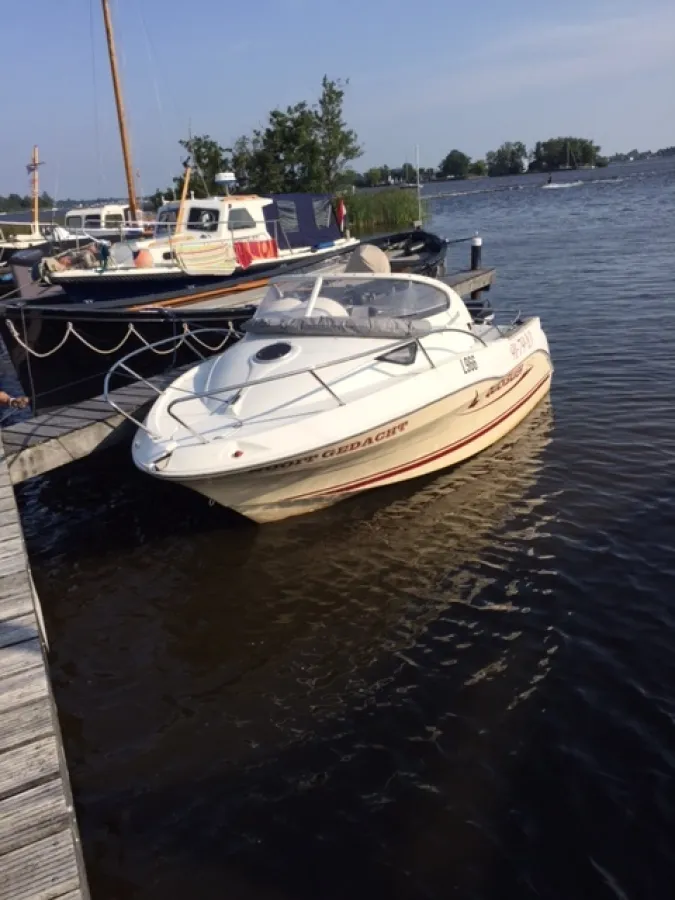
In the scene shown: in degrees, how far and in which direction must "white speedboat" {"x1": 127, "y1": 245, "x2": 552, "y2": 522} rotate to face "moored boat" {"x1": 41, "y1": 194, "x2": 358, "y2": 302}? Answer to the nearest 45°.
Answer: approximately 135° to its right

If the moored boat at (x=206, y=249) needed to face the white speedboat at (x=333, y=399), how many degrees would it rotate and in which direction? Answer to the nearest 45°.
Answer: approximately 45° to its left

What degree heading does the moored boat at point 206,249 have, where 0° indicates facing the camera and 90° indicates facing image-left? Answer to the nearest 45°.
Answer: approximately 45°

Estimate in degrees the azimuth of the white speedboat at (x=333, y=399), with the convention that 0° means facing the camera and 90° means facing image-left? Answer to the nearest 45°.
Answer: approximately 45°

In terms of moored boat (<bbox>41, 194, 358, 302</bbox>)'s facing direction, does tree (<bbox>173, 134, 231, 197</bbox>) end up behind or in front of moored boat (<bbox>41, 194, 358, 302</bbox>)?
behind
